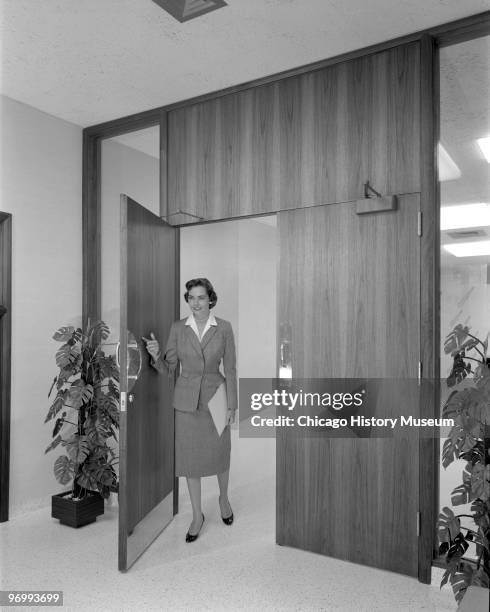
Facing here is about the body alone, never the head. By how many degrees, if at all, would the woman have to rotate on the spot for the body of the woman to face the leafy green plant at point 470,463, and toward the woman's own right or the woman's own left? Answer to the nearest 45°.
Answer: approximately 45° to the woman's own left

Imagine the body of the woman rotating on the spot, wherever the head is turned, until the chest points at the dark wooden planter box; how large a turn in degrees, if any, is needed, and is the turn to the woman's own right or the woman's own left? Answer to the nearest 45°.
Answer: approximately 90° to the woman's own right

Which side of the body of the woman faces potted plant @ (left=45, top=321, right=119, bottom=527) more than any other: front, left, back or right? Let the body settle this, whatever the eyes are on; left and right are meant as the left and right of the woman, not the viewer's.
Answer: right

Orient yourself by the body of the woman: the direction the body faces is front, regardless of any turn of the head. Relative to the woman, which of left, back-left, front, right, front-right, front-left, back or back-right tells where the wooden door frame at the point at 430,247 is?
front-left

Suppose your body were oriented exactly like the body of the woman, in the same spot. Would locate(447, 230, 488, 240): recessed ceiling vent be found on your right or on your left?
on your left

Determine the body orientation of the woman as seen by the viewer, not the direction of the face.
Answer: toward the camera

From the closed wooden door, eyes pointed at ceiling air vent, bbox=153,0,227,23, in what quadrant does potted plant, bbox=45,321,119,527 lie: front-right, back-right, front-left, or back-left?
front-right

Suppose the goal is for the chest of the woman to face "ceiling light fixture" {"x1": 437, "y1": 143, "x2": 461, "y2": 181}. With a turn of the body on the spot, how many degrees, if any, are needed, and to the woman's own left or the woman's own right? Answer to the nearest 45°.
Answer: approximately 135° to the woman's own left
